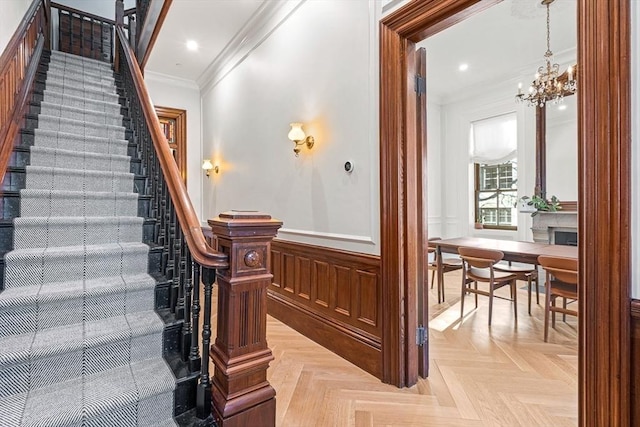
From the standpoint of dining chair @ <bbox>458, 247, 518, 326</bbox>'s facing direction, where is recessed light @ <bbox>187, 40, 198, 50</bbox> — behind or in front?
behind

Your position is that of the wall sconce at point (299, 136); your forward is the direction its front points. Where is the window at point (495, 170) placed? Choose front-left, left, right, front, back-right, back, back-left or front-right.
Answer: back

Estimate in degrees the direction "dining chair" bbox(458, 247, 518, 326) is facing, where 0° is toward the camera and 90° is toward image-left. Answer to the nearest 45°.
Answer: approximately 225°

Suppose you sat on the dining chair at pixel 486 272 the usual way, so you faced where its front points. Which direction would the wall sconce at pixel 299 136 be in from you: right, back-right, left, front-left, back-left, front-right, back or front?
back

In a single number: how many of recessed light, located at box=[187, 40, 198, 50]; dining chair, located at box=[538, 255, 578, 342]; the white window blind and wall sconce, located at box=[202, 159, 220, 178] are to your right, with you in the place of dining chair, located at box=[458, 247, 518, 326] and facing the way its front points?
1

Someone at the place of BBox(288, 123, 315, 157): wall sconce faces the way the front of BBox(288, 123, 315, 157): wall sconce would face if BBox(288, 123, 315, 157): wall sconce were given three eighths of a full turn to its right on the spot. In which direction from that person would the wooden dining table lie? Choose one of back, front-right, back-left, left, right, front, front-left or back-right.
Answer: right

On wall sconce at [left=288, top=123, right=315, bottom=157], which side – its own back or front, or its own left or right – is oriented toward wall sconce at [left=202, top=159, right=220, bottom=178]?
right

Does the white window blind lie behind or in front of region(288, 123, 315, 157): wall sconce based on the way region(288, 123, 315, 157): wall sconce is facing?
behind

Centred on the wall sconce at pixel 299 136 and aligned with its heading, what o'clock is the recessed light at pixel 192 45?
The recessed light is roughly at 3 o'clock from the wall sconce.

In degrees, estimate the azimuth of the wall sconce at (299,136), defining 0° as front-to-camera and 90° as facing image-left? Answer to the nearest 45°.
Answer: approximately 45°

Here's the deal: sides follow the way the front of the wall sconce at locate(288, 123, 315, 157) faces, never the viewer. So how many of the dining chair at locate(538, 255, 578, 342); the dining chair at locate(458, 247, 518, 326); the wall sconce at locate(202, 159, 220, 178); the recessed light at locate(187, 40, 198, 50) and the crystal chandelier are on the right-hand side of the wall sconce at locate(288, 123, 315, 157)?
2

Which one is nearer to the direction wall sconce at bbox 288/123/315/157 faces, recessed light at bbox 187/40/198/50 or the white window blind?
the recessed light

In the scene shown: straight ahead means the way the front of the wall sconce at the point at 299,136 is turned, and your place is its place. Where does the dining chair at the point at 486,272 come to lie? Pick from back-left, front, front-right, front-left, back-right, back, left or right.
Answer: back-left

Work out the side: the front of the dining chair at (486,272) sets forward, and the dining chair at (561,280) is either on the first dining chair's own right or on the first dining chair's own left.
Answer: on the first dining chair's own right

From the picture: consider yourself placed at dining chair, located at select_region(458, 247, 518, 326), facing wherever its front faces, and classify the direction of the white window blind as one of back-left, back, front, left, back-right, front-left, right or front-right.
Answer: front-left
